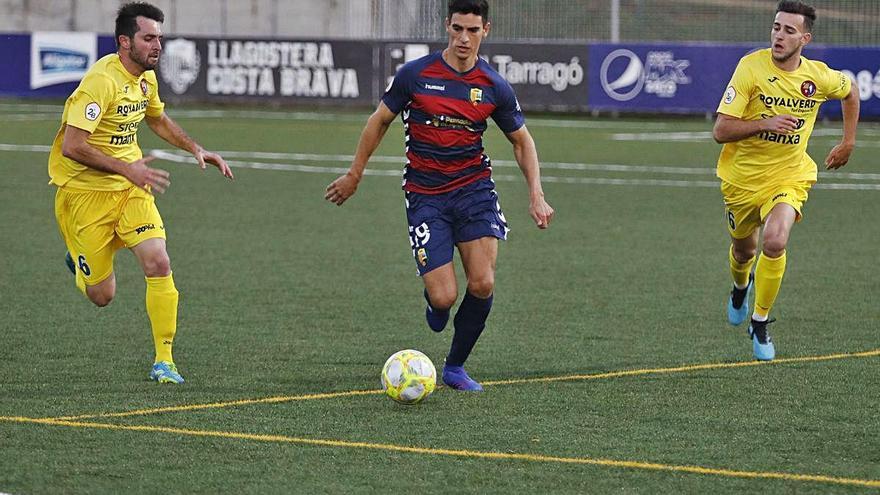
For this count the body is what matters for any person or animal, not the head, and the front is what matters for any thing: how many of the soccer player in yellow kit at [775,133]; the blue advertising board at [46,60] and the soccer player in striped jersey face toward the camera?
3

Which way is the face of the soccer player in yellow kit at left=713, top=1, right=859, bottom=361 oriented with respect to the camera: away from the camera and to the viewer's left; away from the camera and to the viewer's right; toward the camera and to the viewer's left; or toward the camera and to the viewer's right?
toward the camera and to the viewer's left

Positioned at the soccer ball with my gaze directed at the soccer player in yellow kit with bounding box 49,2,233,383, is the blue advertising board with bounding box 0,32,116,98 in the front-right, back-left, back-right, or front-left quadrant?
front-right

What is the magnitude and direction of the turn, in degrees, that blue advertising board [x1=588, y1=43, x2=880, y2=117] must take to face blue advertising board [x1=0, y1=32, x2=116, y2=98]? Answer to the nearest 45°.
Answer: approximately 90° to its right

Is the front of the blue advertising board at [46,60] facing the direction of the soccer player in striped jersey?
yes

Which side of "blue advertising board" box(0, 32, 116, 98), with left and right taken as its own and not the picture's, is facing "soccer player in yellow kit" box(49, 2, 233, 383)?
front

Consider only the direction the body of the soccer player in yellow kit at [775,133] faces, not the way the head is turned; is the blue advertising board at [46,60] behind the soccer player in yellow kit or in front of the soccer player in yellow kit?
behind

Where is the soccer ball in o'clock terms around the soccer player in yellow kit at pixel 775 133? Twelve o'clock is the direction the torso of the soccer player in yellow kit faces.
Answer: The soccer ball is roughly at 1 o'clock from the soccer player in yellow kit.

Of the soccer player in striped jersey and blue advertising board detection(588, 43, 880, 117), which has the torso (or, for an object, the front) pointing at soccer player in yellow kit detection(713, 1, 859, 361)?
the blue advertising board

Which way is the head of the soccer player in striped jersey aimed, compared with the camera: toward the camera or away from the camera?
toward the camera

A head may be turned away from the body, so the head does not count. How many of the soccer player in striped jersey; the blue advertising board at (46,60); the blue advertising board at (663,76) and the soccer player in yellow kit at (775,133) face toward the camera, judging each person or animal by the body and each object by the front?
4

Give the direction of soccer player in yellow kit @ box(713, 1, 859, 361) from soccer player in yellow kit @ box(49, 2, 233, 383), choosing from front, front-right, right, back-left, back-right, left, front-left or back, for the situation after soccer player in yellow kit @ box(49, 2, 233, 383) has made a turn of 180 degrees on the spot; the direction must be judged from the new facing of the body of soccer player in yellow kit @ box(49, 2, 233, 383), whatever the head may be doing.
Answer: back-right

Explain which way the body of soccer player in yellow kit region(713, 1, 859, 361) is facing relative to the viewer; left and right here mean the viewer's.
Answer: facing the viewer

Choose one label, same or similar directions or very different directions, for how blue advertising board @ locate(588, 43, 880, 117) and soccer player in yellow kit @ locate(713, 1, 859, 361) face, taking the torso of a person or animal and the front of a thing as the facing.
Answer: same or similar directions

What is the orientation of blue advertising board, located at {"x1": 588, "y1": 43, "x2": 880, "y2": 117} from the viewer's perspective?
toward the camera

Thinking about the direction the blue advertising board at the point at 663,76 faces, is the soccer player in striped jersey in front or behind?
in front

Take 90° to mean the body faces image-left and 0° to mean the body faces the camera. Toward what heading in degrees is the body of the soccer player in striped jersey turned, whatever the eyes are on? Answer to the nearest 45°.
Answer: approximately 0°
